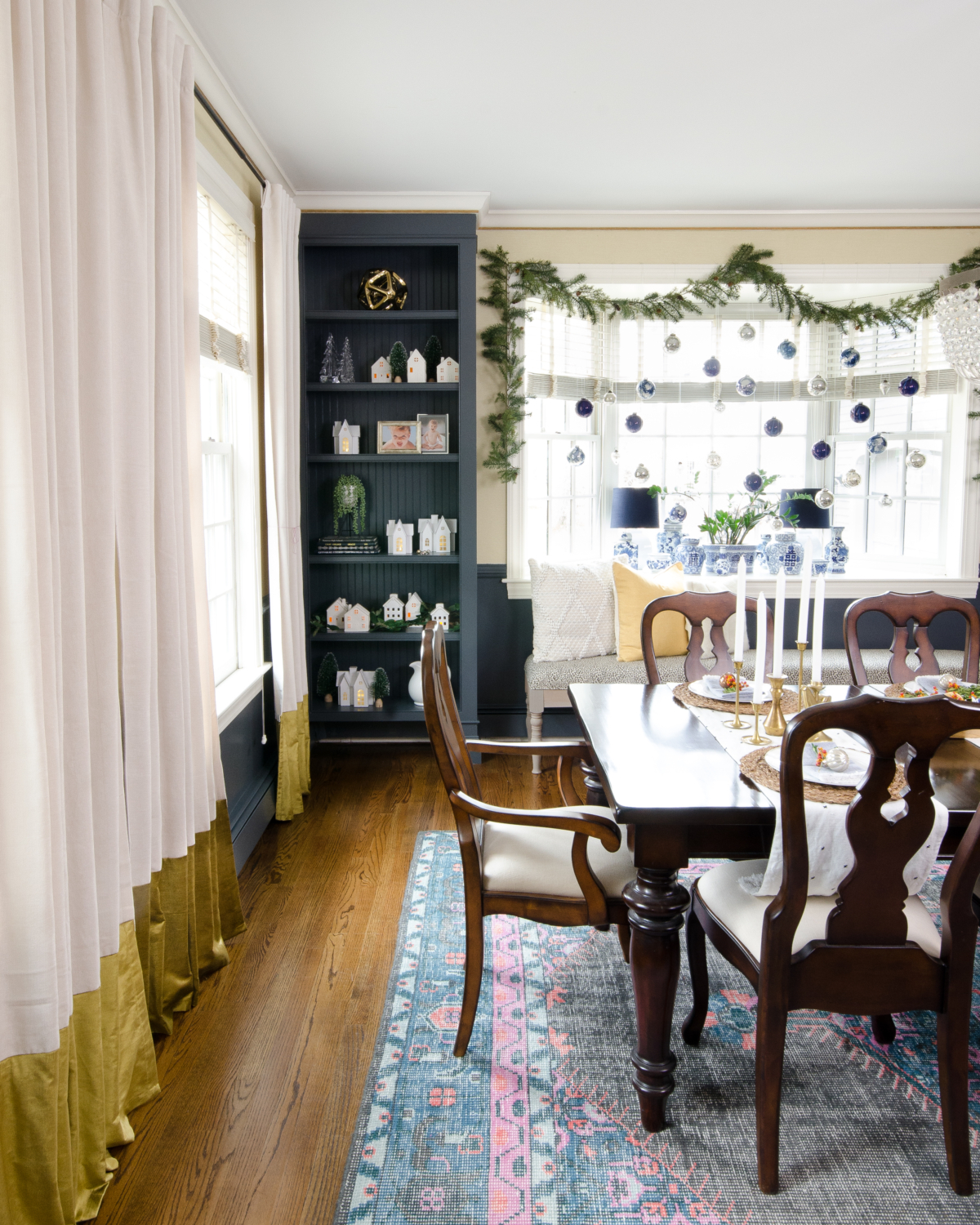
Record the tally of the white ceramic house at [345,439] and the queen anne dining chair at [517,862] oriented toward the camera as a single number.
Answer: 1

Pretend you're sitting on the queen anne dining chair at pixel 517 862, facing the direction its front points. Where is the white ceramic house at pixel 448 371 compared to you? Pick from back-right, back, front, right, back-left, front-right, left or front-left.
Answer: left

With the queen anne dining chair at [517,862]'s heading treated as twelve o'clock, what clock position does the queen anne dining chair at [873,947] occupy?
the queen anne dining chair at [873,947] is roughly at 1 o'clock from the queen anne dining chair at [517,862].

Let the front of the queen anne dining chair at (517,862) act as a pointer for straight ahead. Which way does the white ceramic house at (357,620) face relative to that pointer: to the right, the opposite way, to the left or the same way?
to the right

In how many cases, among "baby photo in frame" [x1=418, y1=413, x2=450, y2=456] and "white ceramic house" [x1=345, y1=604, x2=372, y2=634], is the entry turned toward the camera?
2

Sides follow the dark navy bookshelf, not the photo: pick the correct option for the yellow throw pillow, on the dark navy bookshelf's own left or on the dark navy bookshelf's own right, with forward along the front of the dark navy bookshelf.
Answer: on the dark navy bookshelf's own left

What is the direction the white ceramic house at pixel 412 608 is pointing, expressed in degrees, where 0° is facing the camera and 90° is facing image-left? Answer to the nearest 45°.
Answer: approximately 0°

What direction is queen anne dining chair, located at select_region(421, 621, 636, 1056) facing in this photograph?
to the viewer's right

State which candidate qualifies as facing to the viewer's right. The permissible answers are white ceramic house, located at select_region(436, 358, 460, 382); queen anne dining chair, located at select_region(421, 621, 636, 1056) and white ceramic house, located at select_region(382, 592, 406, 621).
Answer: the queen anne dining chair
